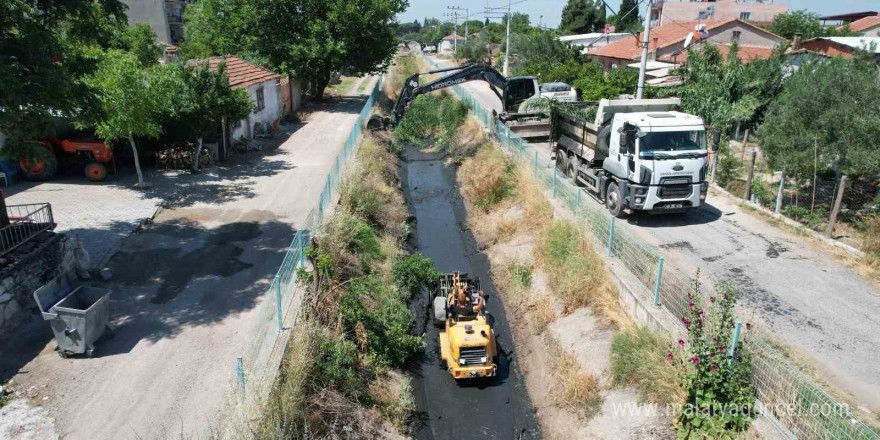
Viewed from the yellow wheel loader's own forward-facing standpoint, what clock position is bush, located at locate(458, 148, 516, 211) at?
The bush is roughly at 12 o'clock from the yellow wheel loader.

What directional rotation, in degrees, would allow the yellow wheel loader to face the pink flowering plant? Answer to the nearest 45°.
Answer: approximately 135° to its right

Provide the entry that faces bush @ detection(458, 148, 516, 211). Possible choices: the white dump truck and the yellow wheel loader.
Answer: the yellow wheel loader

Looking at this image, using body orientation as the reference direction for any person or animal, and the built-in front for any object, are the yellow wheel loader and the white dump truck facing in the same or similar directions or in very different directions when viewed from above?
very different directions

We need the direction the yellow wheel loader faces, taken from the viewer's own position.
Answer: facing away from the viewer

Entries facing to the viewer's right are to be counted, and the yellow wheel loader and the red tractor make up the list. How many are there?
1

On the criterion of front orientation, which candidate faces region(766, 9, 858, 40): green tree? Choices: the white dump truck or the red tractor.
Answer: the red tractor

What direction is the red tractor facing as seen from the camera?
to the viewer's right

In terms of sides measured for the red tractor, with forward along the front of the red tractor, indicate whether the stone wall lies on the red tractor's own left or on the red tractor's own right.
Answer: on the red tractor's own right

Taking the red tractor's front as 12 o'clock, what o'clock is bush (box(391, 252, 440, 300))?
The bush is roughly at 2 o'clock from the red tractor.

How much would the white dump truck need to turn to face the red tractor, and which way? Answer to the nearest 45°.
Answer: approximately 135° to its right
